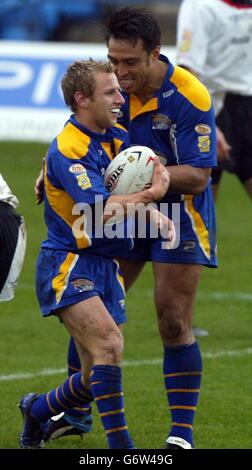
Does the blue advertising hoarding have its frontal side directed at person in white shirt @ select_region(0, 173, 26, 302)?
yes

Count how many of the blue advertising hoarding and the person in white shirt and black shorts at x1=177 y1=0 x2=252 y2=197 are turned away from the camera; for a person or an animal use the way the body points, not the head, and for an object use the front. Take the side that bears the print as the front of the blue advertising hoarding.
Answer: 0

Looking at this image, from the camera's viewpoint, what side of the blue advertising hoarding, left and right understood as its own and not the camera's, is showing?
front
